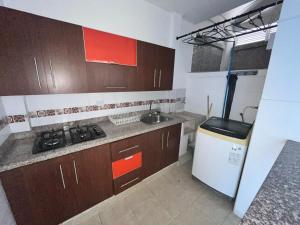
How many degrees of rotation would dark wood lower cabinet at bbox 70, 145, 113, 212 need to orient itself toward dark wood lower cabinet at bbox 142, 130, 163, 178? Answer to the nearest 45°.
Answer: approximately 45° to its left

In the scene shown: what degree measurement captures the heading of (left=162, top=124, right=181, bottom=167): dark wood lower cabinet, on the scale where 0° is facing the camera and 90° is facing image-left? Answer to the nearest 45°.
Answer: approximately 315°

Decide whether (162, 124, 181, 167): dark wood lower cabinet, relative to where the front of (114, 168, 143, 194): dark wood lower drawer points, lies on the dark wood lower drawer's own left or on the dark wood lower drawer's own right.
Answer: on the dark wood lower drawer's own left

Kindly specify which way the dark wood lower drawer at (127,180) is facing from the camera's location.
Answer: facing the viewer and to the right of the viewer

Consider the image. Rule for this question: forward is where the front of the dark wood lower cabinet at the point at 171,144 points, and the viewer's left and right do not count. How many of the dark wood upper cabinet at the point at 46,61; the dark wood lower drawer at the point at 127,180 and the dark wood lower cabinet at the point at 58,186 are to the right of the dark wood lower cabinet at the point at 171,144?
3

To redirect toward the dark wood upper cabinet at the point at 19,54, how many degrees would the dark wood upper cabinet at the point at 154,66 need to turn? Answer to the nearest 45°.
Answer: approximately 90° to its right
